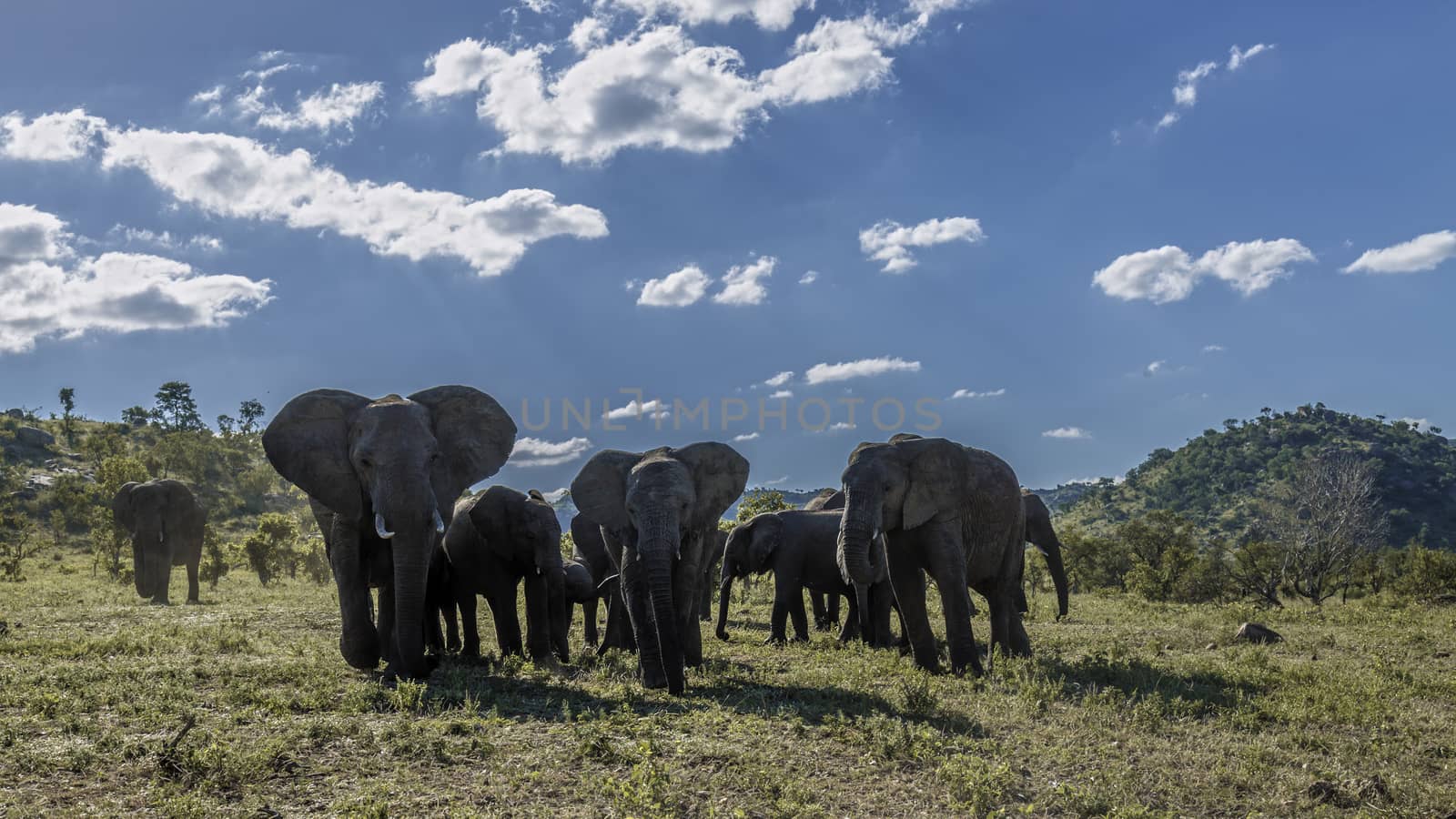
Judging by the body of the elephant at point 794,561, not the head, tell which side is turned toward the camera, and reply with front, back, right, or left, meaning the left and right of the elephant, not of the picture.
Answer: left

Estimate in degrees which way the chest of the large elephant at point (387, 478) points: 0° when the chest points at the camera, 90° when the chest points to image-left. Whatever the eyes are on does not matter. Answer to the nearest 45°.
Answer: approximately 0°

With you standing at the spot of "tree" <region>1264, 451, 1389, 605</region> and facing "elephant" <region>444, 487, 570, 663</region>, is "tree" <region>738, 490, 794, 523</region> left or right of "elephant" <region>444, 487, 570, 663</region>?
right

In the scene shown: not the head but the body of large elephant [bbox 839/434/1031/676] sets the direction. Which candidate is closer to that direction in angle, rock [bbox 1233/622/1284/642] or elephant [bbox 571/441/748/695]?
the elephant

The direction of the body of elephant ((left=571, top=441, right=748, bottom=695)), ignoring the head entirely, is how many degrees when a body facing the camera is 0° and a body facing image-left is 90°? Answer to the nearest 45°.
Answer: approximately 0°

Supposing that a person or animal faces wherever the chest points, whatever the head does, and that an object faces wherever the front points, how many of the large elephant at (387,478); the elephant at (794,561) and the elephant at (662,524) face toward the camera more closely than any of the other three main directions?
2

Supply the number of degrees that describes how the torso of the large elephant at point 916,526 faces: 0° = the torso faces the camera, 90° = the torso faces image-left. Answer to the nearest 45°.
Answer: approximately 45°

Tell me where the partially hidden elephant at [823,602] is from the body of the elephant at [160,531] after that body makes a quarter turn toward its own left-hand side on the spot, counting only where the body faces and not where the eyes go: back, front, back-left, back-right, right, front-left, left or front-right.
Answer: front
